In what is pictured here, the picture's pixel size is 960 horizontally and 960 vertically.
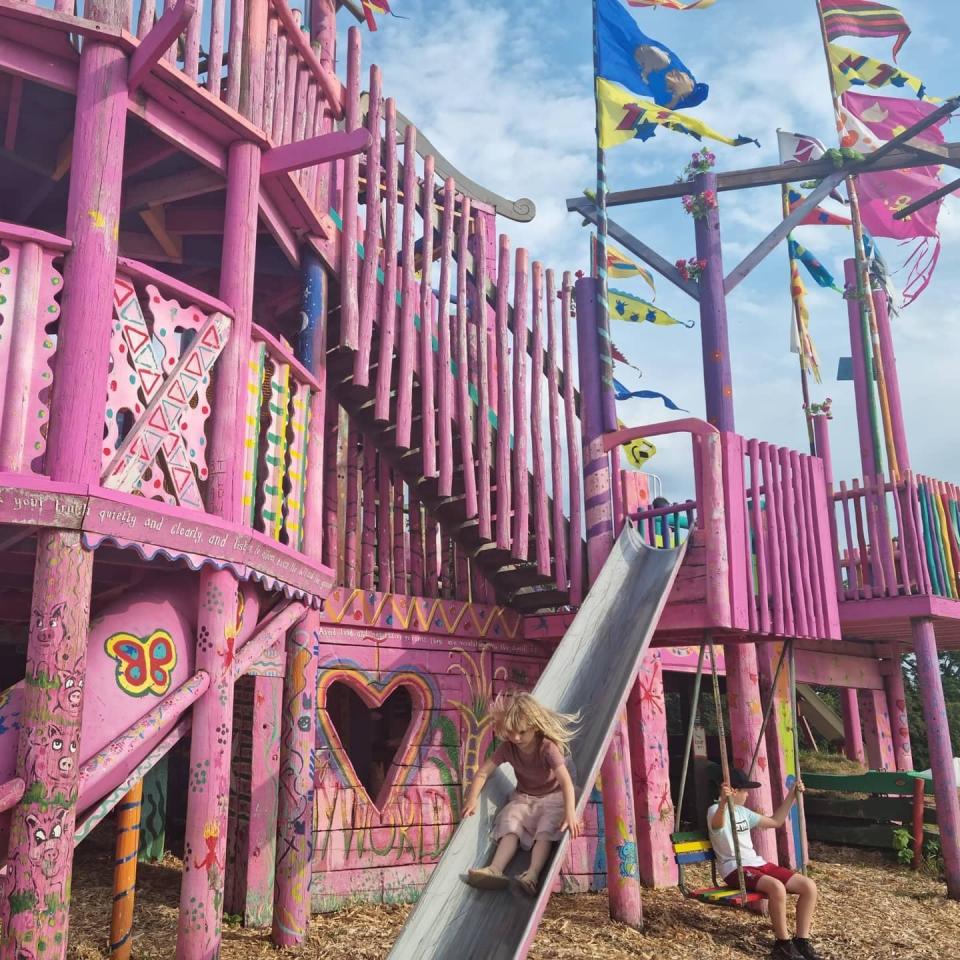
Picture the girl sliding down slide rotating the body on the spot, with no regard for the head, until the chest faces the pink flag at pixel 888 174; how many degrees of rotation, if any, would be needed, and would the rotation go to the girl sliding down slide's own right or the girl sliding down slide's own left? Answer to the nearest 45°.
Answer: approximately 180°

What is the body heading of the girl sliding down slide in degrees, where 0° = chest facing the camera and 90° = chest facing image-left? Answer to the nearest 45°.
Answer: approximately 45°

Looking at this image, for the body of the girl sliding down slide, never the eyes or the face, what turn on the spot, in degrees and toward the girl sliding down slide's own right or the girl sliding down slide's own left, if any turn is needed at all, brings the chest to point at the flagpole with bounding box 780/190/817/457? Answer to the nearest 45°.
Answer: approximately 180°

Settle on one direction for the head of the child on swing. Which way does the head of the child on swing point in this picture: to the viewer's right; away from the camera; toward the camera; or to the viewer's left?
to the viewer's right

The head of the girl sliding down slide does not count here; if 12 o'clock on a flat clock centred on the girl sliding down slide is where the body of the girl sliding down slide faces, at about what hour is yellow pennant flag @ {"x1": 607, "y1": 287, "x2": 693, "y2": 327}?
The yellow pennant flag is roughly at 5 o'clock from the girl sliding down slide.

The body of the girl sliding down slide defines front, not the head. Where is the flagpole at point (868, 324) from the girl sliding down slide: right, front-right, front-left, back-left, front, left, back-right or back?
back
